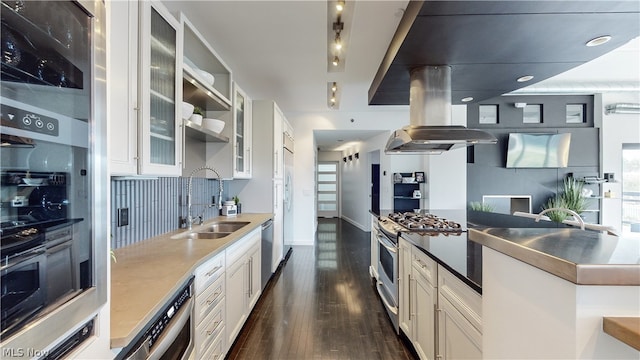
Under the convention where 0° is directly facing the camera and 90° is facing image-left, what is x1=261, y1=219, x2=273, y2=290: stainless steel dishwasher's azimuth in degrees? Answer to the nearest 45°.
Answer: approximately 270°

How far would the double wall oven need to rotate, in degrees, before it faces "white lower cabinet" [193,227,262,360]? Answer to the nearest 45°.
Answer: approximately 90° to its left

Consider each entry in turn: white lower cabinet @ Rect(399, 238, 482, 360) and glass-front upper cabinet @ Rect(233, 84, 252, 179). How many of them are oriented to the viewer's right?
1

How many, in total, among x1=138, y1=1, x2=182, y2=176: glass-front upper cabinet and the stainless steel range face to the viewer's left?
1

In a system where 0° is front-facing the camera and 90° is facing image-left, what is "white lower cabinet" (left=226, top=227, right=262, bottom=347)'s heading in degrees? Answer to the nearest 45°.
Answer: approximately 270°

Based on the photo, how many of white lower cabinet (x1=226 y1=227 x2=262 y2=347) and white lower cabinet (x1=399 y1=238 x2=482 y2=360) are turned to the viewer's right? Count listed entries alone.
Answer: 1

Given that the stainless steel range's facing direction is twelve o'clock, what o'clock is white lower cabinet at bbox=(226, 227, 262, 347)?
The white lower cabinet is roughly at 11 o'clock from the stainless steel range.

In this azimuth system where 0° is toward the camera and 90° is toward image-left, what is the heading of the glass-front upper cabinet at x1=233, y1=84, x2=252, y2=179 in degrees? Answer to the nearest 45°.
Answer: approximately 270°

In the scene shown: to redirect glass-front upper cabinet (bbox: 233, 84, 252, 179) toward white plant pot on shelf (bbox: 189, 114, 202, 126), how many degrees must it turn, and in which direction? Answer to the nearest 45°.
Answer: approximately 90° to its right

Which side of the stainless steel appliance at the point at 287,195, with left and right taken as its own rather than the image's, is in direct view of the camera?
right

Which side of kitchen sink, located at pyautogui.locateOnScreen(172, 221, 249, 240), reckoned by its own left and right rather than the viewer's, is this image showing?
right

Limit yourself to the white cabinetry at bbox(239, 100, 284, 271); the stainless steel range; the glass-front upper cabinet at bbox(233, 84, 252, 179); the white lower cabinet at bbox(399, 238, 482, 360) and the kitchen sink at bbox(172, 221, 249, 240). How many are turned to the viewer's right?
3
